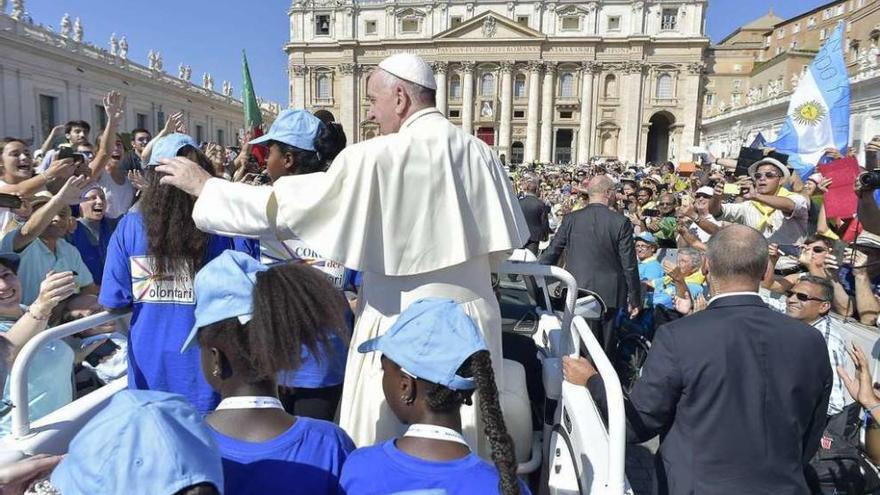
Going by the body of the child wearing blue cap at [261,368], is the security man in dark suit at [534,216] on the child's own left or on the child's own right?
on the child's own right

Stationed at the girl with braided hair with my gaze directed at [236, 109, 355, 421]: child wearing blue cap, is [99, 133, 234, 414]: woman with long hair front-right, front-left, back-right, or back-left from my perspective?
front-left

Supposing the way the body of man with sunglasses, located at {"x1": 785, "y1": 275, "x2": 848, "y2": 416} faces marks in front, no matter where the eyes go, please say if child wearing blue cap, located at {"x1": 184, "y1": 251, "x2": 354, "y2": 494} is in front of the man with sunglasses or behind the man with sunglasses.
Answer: in front

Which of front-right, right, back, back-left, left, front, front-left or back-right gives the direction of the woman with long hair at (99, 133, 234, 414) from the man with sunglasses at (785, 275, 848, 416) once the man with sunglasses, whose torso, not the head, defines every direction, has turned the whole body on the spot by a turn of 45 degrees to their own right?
front-left

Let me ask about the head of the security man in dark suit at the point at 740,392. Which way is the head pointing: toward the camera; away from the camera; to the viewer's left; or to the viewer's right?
away from the camera

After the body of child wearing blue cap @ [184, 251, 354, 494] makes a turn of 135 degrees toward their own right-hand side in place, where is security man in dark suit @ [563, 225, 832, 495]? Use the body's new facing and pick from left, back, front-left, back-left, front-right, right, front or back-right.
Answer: front

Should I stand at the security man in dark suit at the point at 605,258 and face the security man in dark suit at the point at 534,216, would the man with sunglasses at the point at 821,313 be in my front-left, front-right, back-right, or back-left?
back-right

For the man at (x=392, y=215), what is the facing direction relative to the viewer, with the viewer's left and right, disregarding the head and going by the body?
facing away from the viewer and to the left of the viewer

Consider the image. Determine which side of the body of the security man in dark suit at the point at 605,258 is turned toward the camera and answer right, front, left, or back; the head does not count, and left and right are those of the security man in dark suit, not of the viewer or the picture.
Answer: back

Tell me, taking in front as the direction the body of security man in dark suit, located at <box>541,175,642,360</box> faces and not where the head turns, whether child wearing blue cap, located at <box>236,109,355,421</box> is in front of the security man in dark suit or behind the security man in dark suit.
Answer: behind

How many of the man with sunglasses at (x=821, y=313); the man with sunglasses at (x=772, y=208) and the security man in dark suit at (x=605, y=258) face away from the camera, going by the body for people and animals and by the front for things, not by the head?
1

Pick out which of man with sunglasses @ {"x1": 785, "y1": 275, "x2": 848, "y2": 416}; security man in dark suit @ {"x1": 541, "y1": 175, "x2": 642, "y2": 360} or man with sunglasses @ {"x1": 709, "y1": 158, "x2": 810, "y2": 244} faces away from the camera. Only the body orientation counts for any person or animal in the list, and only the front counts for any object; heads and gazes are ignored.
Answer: the security man in dark suit

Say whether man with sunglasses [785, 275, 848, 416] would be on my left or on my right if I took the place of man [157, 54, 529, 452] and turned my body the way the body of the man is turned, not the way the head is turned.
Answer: on my right

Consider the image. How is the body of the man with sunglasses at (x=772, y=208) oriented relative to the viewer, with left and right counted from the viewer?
facing the viewer and to the left of the viewer

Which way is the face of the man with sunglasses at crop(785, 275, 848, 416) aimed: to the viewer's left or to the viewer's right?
to the viewer's left

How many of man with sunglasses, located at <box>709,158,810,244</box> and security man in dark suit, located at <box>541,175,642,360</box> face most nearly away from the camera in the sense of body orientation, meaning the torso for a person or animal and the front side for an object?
1

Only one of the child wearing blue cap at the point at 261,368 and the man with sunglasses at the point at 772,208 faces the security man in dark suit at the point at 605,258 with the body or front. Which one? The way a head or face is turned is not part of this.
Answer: the man with sunglasses

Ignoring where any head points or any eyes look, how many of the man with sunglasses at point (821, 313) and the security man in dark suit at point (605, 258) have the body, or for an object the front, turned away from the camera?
1

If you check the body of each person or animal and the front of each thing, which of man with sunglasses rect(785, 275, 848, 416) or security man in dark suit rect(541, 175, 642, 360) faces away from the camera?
the security man in dark suit
